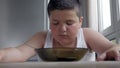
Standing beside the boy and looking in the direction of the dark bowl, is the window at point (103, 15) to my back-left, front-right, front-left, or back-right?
back-left

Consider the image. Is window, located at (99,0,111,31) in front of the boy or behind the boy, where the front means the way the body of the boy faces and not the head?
behind

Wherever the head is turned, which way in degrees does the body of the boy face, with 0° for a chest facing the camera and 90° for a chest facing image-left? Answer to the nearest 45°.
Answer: approximately 0°

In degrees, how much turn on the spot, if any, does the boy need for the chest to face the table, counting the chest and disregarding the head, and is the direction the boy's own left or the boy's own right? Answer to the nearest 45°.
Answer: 0° — they already face it

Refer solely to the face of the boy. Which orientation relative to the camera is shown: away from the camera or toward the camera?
toward the camera

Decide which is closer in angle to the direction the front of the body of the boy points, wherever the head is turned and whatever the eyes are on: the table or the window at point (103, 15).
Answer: the table
